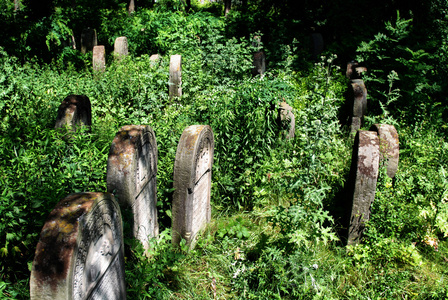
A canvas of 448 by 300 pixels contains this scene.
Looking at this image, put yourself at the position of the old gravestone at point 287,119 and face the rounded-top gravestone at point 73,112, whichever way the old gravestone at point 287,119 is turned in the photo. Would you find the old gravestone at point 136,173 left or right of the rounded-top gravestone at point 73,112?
left

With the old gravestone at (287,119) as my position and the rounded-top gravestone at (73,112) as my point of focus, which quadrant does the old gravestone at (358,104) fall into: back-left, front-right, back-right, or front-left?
back-right

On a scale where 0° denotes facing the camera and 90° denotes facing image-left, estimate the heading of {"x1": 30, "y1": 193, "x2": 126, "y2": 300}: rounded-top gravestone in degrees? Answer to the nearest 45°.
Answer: approximately 315°

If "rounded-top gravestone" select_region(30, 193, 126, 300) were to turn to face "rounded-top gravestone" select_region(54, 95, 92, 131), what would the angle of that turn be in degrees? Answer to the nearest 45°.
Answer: approximately 135° to its left

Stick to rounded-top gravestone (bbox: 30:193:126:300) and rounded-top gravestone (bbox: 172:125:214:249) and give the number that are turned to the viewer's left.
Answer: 0

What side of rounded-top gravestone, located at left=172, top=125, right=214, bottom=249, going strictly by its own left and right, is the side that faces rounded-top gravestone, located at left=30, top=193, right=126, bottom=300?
right

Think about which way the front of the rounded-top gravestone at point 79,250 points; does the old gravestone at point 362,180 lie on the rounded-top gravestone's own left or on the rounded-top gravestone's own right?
on the rounded-top gravestone's own left

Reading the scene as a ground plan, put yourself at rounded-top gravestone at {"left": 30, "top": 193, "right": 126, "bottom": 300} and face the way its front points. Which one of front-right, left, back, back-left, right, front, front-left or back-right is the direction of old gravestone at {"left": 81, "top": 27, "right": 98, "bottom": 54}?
back-left
